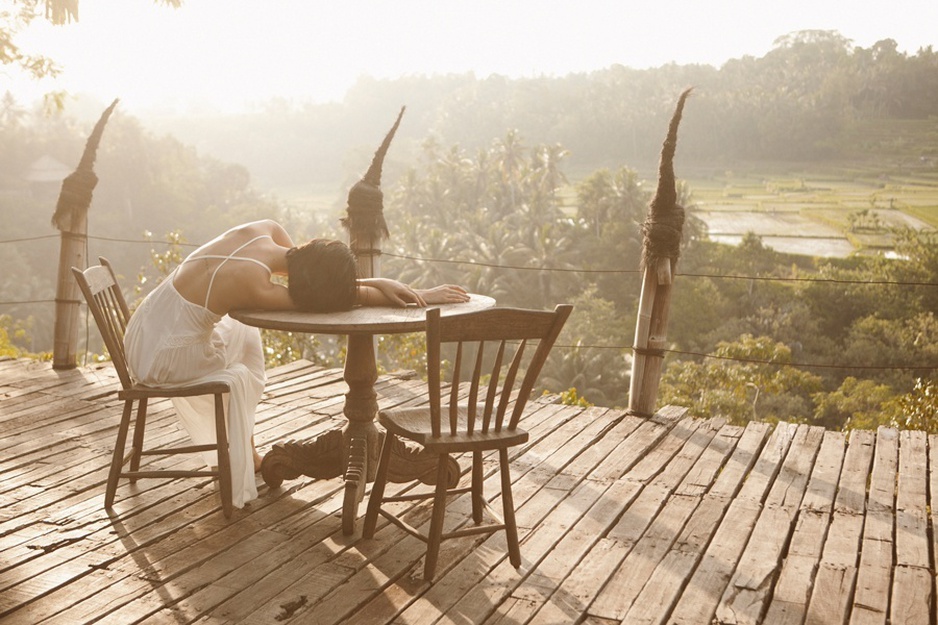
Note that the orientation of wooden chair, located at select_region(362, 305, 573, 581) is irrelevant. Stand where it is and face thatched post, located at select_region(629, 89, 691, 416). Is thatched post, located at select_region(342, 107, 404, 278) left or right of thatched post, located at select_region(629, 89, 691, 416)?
left

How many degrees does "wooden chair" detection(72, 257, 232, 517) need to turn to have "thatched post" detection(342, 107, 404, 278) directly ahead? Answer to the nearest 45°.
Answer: approximately 45° to its left

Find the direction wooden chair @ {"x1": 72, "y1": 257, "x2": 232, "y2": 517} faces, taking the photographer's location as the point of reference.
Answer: facing to the right of the viewer

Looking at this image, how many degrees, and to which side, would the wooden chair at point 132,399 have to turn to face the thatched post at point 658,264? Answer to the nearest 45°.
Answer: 0° — it already faces it

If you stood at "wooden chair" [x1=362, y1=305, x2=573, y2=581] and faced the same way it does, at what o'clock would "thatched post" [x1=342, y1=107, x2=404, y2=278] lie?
The thatched post is roughly at 1 o'clock from the wooden chair.

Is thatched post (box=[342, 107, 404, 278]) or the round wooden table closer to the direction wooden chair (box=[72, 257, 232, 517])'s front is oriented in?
the round wooden table

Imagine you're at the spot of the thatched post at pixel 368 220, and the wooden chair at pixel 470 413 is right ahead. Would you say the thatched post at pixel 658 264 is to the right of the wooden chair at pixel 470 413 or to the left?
left

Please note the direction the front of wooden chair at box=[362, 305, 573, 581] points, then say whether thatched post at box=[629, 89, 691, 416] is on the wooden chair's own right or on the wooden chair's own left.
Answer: on the wooden chair's own right

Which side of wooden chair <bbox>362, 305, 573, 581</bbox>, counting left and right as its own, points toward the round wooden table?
front

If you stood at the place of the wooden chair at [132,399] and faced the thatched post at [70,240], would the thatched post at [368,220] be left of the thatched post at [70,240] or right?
right

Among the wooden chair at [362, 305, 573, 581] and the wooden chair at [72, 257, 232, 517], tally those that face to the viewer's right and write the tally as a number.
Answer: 1
